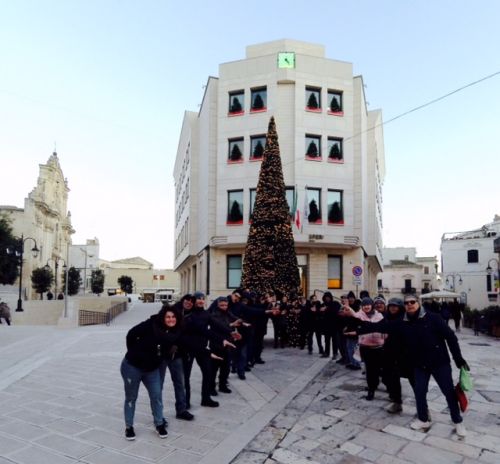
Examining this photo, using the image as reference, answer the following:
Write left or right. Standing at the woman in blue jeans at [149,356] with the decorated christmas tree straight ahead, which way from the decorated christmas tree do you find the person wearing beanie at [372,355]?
right

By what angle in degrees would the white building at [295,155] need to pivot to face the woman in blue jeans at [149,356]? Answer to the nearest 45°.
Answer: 0° — it already faces them

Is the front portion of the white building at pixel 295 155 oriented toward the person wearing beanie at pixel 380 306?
yes

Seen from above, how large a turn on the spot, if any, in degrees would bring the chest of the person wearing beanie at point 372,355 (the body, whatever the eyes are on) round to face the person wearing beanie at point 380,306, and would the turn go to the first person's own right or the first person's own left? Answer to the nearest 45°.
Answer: approximately 135° to the first person's own right

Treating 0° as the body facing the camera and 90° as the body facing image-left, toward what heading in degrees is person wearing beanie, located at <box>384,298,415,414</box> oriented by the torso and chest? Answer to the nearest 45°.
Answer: approximately 45°

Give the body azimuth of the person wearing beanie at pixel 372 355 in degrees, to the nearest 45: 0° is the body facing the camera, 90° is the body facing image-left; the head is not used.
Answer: approximately 45°

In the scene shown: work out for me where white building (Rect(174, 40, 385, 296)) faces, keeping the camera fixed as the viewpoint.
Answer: facing the viewer

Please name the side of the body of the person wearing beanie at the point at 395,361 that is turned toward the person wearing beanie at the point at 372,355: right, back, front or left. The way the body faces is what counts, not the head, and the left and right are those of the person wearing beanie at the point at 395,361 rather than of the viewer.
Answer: right

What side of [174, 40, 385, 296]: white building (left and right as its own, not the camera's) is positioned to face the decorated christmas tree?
front

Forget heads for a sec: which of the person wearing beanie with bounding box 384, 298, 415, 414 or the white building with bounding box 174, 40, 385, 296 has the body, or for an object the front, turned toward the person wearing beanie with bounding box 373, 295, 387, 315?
the white building

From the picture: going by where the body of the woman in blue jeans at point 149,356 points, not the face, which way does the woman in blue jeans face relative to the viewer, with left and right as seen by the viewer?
facing the viewer and to the right of the viewer
